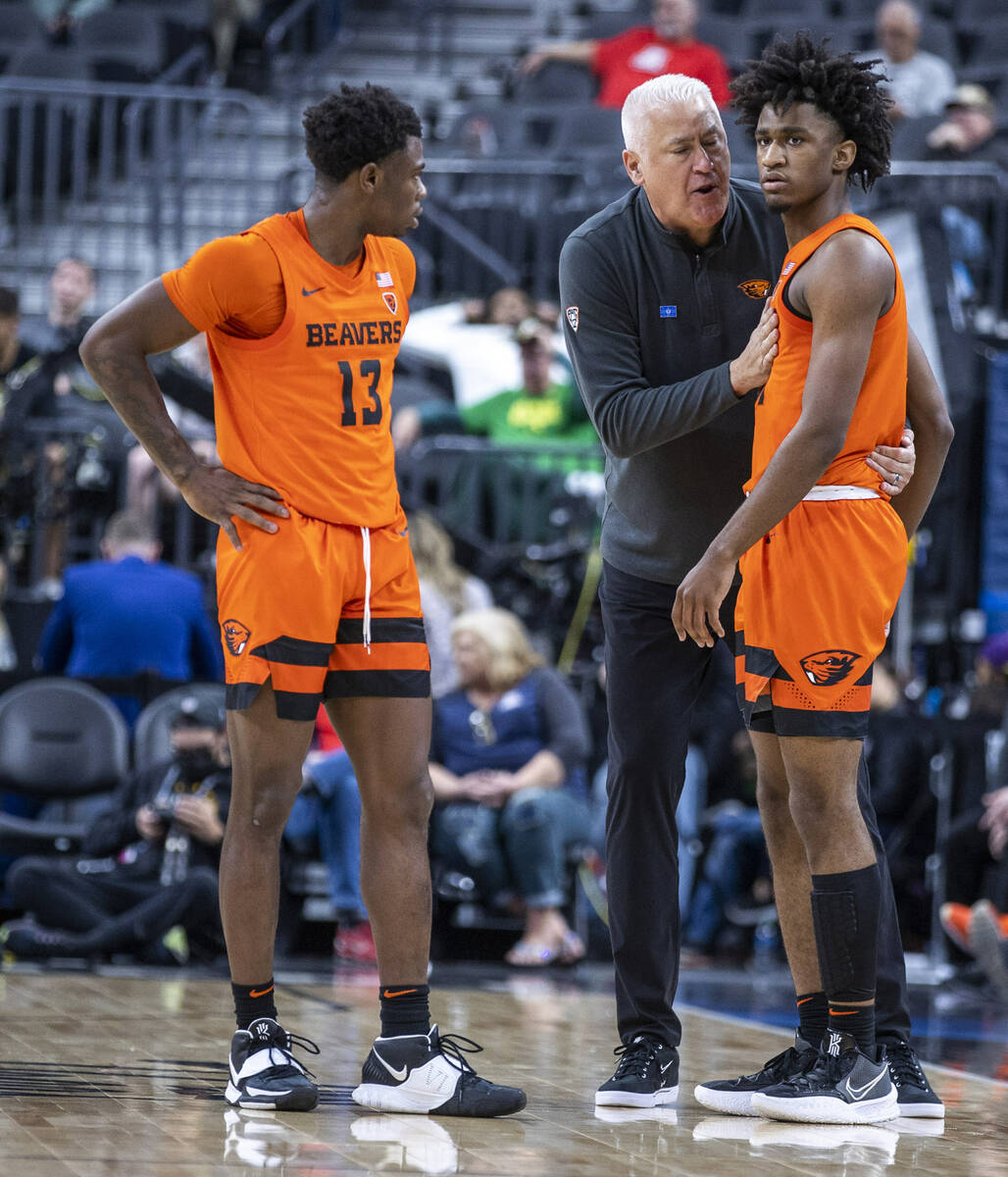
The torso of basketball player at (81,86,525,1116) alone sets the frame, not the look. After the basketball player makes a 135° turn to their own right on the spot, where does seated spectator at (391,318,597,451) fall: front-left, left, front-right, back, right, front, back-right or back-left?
right

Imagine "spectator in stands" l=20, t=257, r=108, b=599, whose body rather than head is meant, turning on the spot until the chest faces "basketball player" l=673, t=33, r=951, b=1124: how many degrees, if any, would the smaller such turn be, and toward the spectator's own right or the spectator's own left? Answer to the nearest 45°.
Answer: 0° — they already face them

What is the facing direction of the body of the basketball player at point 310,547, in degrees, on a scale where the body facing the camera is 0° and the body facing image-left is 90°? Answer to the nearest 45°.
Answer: approximately 315°

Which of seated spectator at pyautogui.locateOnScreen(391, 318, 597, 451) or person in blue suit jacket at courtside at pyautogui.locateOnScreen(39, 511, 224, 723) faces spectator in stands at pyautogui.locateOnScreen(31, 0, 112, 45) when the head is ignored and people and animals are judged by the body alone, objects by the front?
person in blue suit jacket at courtside at pyautogui.locateOnScreen(39, 511, 224, 723)

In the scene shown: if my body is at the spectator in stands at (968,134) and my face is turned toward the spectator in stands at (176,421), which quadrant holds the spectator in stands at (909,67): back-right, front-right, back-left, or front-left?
back-right

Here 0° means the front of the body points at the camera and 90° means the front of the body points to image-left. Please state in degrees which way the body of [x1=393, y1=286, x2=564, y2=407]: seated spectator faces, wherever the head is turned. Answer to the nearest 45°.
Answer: approximately 0°

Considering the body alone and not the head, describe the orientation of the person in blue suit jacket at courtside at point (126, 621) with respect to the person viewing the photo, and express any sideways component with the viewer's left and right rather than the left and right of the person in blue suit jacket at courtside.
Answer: facing away from the viewer

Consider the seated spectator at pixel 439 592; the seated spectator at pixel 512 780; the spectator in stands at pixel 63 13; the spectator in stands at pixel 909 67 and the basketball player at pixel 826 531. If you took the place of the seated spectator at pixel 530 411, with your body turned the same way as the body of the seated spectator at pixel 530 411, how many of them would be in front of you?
3

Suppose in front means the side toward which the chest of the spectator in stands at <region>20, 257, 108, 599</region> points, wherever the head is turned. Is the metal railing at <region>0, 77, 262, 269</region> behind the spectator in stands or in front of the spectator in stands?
behind
